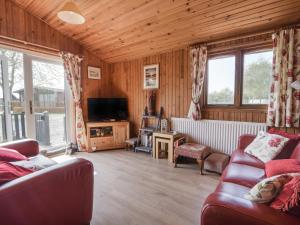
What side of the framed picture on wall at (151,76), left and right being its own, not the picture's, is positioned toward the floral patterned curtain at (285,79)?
left

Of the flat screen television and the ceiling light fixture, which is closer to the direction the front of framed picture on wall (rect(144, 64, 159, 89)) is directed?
the ceiling light fixture

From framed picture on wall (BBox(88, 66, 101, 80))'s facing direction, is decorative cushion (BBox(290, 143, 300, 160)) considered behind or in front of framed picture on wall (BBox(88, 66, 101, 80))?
in front

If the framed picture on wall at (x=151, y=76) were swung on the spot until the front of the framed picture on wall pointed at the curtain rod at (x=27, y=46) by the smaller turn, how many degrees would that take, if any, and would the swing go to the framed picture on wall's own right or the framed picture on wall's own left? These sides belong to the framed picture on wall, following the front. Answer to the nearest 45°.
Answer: approximately 45° to the framed picture on wall's own right

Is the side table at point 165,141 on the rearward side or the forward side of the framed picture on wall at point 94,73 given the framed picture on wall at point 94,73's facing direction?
on the forward side

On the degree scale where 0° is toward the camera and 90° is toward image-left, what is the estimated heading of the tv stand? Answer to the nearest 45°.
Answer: approximately 0°

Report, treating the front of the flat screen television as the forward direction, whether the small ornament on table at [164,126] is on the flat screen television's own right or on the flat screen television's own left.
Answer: on the flat screen television's own left

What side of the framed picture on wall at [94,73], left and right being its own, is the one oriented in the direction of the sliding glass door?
right

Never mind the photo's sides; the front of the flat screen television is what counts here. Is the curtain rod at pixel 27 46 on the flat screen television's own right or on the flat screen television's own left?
on the flat screen television's own right

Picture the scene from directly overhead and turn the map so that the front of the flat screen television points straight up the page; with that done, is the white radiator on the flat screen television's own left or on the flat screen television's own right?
on the flat screen television's own left
